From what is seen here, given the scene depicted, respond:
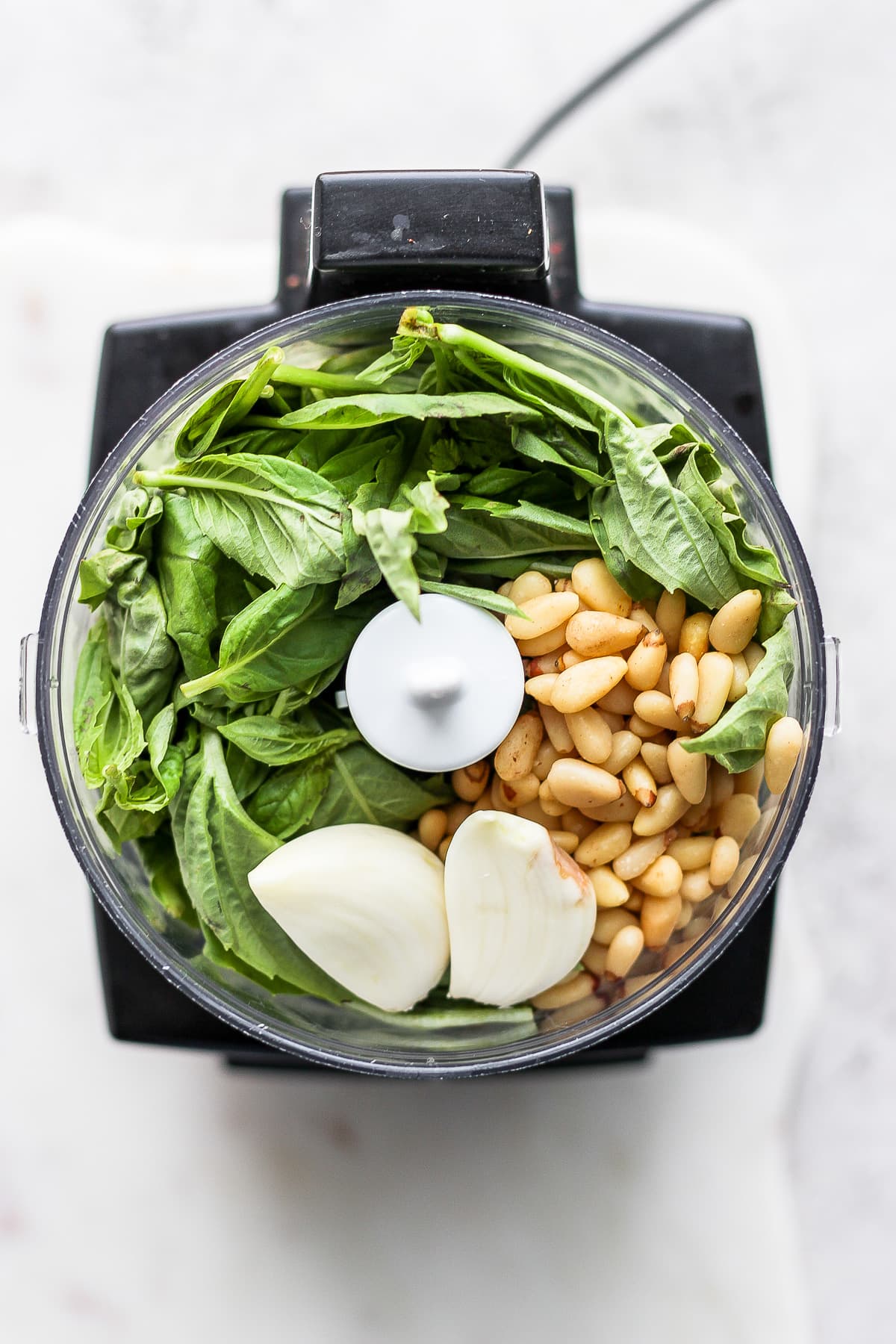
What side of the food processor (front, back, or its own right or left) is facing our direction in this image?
front
